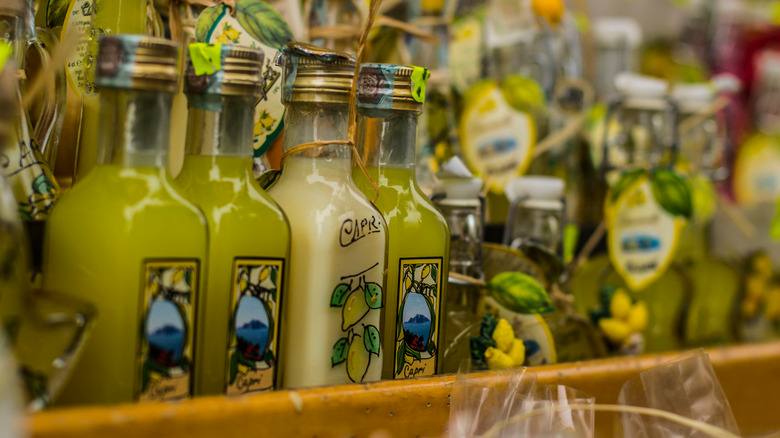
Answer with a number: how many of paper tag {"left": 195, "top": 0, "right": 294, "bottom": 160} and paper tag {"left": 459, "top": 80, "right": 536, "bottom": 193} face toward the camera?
2

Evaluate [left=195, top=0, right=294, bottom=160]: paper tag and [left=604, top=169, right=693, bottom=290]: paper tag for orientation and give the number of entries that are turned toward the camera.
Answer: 2

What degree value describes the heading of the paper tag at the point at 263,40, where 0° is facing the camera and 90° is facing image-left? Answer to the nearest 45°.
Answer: approximately 0°

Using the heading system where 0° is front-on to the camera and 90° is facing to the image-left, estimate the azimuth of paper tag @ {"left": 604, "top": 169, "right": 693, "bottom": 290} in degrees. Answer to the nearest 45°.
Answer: approximately 0°
